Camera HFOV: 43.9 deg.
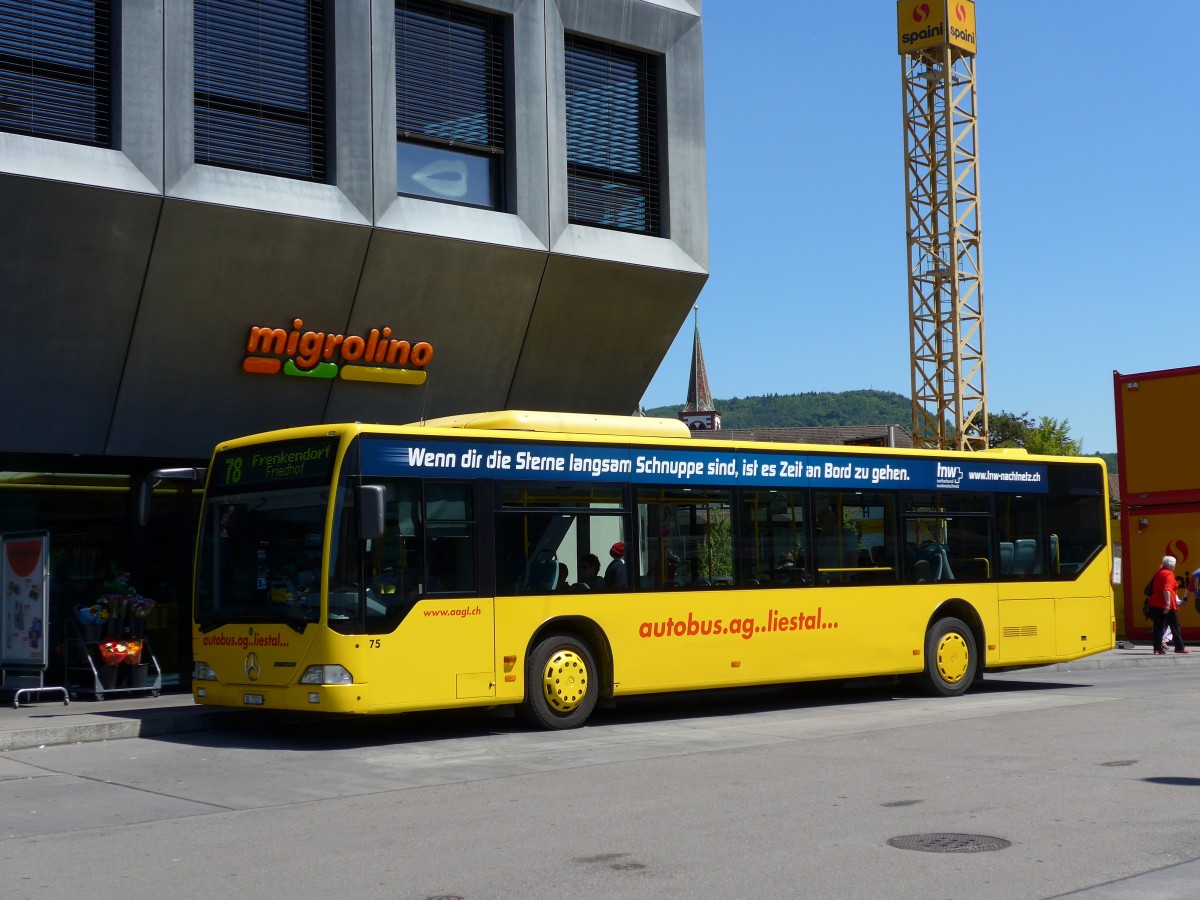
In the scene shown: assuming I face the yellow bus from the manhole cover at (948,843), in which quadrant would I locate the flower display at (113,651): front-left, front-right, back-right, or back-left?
front-left

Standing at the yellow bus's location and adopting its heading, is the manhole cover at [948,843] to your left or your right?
on your left

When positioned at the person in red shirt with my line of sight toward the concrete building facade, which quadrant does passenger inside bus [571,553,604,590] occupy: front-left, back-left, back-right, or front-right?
front-left

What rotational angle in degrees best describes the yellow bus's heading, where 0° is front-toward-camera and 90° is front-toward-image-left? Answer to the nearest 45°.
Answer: approximately 45°

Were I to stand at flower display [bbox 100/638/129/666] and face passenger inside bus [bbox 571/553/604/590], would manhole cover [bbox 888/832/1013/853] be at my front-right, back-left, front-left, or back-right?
front-right

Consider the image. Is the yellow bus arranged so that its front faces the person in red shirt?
no

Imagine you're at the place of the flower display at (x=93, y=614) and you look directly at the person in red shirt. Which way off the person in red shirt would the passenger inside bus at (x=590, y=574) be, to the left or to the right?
right

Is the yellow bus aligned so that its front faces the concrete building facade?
no
